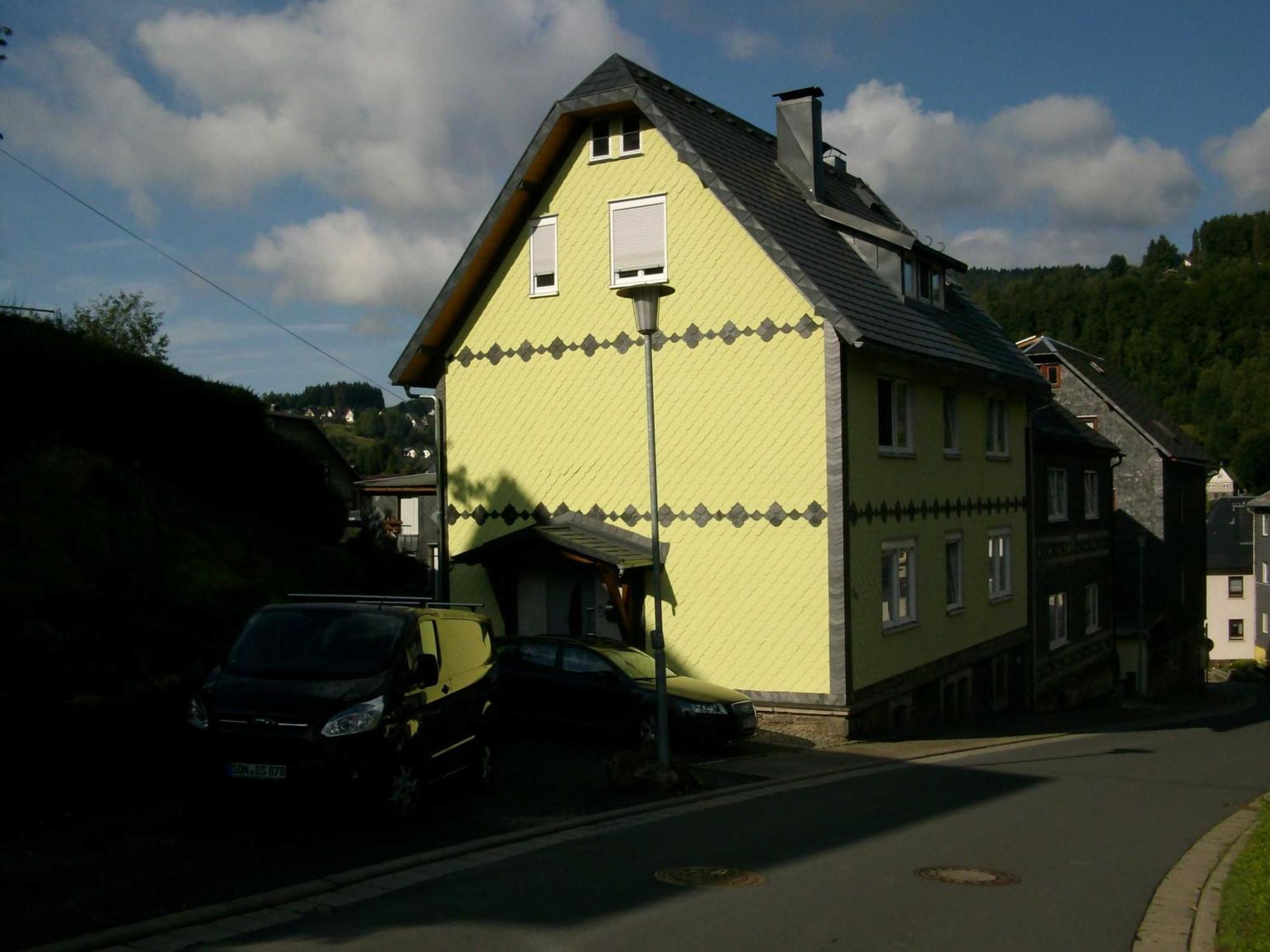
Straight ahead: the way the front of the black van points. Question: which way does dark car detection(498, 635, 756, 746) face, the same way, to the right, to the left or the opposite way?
to the left

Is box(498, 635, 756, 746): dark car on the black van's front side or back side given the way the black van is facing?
on the back side

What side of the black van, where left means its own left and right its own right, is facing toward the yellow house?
back

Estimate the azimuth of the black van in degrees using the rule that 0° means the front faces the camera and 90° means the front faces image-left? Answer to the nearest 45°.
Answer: approximately 45°

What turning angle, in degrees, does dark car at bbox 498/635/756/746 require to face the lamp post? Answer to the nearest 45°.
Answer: approximately 45° to its right
